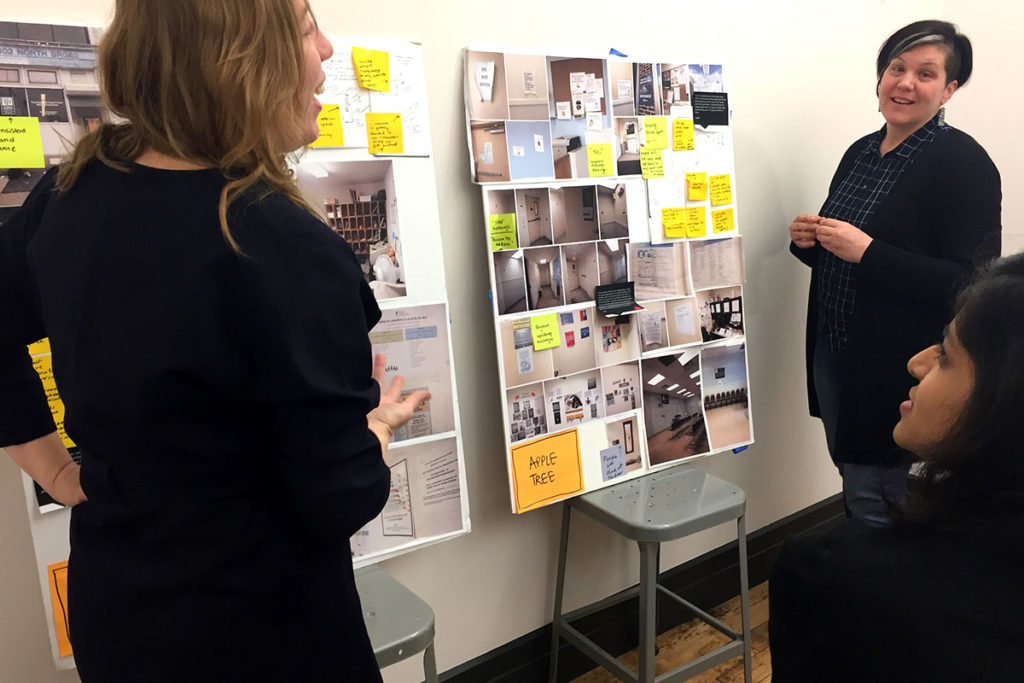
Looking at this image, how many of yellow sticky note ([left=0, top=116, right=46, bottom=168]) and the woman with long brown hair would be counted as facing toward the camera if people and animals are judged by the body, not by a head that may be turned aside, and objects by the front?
1

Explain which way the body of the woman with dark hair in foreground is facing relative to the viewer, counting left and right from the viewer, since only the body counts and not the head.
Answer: facing away from the viewer and to the left of the viewer

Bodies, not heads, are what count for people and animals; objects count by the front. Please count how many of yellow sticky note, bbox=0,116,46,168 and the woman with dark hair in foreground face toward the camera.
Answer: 1

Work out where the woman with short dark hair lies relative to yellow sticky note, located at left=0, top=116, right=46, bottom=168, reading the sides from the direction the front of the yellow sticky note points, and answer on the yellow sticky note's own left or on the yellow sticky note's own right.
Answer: on the yellow sticky note's own left

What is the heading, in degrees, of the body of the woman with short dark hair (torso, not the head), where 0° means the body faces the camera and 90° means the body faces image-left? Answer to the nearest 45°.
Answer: approximately 45°

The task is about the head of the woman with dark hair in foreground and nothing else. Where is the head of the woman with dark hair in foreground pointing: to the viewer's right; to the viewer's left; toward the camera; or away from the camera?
to the viewer's left

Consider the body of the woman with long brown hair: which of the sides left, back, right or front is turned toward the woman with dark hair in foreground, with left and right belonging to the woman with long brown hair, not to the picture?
right

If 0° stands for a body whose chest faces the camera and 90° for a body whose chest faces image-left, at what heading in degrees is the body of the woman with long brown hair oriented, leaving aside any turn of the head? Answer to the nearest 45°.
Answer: approximately 225°

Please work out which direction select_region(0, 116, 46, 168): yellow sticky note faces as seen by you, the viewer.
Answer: facing the viewer

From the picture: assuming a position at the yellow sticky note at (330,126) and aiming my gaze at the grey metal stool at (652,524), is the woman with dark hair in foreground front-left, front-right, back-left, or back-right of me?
front-right

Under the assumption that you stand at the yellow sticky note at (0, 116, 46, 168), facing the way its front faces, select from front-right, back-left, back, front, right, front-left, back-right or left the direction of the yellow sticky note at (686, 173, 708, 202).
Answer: left

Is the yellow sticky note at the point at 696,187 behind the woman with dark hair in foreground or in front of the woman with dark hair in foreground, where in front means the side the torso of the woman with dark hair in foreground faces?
in front

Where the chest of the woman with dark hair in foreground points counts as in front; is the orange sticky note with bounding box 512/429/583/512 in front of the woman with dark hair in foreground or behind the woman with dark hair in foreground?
in front

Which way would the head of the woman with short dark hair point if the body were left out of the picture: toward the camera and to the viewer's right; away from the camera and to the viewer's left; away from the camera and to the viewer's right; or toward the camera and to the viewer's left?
toward the camera and to the viewer's left

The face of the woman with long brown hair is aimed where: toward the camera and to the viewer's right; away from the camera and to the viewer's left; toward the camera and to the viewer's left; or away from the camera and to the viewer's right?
away from the camera and to the viewer's right

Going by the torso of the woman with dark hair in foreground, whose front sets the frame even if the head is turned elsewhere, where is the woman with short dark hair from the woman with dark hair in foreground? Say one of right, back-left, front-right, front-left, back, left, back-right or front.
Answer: front-right

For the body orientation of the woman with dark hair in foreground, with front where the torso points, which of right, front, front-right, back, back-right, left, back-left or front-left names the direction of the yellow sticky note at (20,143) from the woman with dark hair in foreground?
front-left

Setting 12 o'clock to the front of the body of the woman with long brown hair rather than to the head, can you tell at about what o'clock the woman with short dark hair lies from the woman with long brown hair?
The woman with short dark hair is roughly at 1 o'clock from the woman with long brown hair.
